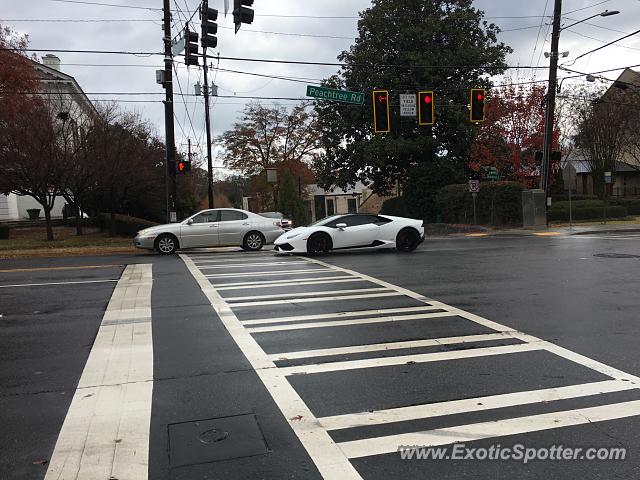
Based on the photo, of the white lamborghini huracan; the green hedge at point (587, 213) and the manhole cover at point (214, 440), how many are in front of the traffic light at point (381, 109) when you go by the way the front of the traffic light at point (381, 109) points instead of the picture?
2

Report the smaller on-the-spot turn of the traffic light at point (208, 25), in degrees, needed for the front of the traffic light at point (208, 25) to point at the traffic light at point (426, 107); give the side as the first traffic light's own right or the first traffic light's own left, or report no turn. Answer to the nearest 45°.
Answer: approximately 45° to the first traffic light's own left

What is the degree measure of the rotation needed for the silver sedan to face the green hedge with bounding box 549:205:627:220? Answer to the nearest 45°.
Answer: approximately 135° to its right

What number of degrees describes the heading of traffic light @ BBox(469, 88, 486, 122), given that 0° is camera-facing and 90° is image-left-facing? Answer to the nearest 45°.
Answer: approximately 0°

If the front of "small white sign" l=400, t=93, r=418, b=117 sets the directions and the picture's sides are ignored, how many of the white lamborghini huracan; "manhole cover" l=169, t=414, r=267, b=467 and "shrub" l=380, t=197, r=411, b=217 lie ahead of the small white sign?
2

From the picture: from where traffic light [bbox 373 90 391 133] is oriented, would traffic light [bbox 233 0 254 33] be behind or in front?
in front

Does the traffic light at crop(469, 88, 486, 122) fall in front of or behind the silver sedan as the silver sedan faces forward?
behind

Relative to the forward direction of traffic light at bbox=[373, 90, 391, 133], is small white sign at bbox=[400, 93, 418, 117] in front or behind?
behind

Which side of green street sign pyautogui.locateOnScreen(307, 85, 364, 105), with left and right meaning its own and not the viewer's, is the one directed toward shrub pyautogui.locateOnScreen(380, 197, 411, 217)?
back

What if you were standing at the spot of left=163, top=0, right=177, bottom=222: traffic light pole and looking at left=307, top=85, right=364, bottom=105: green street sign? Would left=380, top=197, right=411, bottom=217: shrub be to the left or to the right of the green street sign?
left

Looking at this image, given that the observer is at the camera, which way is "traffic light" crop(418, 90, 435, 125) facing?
facing the viewer

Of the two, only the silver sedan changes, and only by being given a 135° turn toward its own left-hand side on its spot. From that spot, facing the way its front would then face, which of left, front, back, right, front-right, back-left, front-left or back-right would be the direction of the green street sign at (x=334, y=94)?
left

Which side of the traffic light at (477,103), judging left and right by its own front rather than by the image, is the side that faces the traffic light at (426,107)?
right

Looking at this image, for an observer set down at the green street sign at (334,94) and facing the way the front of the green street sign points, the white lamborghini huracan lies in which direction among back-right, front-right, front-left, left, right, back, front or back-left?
front

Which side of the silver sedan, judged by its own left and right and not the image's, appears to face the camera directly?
left
